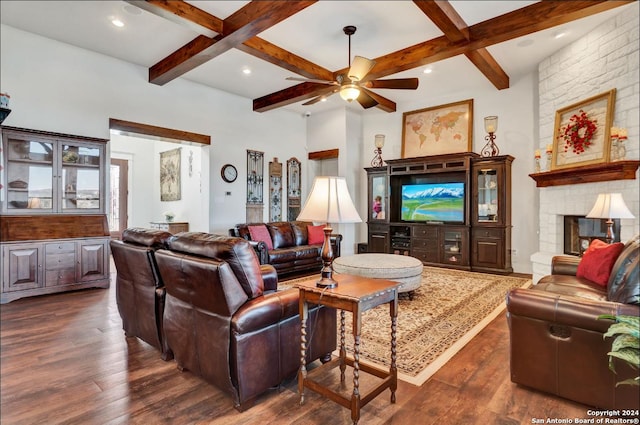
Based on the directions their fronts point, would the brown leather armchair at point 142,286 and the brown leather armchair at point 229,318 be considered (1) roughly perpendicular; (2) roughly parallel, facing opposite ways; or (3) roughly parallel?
roughly parallel

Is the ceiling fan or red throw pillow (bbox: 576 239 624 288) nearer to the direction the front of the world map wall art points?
the ceiling fan

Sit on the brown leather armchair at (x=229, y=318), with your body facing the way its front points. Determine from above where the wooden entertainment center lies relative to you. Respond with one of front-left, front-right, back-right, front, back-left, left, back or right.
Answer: front

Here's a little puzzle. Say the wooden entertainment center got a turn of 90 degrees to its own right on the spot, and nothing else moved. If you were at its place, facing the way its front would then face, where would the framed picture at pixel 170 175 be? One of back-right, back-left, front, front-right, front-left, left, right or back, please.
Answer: front-left

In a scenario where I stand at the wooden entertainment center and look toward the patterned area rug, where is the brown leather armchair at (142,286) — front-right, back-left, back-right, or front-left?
front-right

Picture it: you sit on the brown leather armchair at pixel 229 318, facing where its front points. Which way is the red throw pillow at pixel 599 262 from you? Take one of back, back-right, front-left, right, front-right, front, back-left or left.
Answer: front-right

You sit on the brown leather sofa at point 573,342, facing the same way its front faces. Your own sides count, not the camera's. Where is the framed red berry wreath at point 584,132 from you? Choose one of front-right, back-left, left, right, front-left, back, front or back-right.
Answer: right

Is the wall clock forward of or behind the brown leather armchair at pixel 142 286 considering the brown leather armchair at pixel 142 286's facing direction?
forward

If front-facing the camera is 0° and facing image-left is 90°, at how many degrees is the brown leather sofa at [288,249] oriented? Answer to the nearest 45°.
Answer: approximately 315°

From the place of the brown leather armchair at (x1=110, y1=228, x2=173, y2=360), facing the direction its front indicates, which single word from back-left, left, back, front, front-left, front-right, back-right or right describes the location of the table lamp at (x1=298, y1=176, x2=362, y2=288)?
right

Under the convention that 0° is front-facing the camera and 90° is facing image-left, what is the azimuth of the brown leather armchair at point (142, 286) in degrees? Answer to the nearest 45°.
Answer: approximately 225°

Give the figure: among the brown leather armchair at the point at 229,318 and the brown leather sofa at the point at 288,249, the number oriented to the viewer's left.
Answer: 0

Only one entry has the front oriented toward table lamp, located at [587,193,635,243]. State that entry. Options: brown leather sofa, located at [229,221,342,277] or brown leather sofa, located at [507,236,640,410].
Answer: brown leather sofa, located at [229,221,342,277]

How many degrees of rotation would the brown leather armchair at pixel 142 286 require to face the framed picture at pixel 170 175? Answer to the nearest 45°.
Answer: approximately 45° to its left

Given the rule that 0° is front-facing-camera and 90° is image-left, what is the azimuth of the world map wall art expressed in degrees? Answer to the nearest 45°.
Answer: approximately 45°

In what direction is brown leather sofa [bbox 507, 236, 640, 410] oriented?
to the viewer's left

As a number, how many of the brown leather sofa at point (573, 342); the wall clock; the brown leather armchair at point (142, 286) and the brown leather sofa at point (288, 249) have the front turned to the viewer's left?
1
